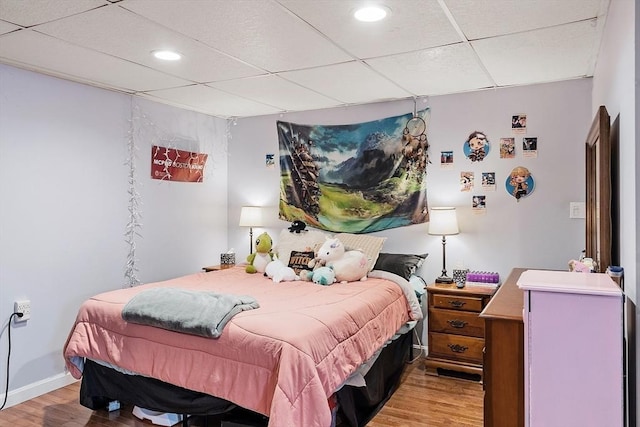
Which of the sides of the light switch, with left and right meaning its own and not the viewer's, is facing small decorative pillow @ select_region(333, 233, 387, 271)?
right

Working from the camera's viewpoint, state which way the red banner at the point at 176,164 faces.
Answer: facing the viewer and to the right of the viewer

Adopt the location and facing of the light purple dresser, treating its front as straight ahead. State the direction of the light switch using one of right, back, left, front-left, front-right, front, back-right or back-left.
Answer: right

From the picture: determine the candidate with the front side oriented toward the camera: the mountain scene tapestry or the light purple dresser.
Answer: the mountain scene tapestry

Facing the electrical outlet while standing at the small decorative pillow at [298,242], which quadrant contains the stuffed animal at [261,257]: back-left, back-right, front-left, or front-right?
front-right

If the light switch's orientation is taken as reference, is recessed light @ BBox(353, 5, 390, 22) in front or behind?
in front

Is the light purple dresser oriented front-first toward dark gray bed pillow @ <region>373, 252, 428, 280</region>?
no

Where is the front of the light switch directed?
toward the camera

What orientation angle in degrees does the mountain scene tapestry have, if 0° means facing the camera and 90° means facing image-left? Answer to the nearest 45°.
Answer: approximately 0°

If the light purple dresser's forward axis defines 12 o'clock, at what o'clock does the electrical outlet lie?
The electrical outlet is roughly at 12 o'clock from the light purple dresser.

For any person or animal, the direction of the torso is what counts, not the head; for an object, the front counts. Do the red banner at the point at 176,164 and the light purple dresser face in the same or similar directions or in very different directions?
very different directions

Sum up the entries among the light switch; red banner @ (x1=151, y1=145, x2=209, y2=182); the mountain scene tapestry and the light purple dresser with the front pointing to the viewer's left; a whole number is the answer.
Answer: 1

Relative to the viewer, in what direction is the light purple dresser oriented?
to the viewer's left

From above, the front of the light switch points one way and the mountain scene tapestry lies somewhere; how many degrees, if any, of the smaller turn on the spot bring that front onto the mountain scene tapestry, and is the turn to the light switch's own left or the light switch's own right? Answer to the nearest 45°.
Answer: approximately 90° to the light switch's own right

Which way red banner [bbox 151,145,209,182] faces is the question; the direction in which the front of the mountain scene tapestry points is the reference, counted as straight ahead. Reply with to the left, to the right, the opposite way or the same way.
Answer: to the left
